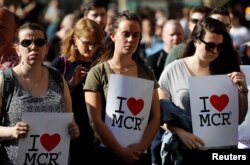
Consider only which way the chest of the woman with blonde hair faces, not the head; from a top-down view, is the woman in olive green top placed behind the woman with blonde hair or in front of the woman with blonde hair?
in front

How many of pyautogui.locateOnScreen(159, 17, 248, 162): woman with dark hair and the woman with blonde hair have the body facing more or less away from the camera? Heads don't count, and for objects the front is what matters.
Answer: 0

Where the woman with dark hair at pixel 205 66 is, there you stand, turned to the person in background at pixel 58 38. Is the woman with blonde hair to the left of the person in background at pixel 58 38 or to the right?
left

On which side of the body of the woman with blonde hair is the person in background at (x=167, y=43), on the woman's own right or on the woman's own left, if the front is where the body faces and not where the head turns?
on the woman's own left

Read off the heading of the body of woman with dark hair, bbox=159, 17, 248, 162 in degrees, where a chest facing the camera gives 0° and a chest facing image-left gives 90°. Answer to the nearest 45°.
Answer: approximately 315°

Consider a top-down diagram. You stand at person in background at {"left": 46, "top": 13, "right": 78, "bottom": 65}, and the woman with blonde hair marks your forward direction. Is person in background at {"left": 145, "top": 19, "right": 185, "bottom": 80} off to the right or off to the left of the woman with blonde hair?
left
